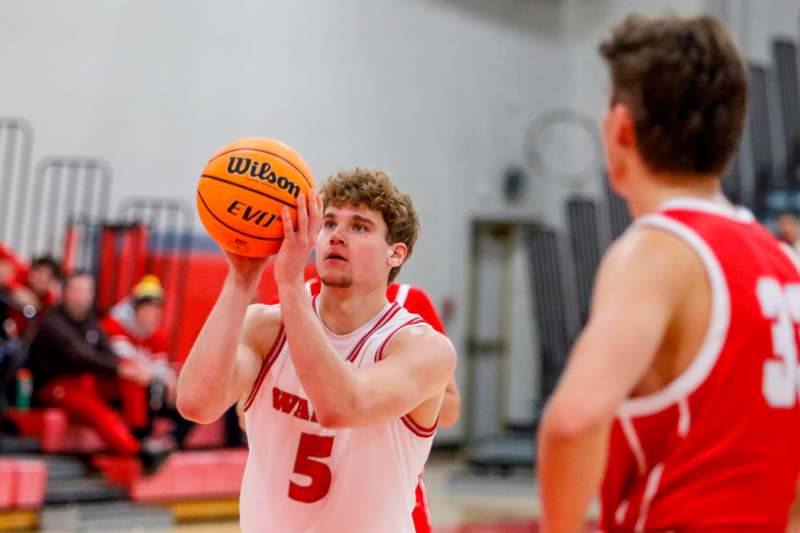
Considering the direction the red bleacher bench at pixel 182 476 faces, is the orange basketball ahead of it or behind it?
ahead

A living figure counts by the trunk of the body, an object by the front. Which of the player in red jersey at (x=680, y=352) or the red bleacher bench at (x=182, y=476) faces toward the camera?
the red bleacher bench

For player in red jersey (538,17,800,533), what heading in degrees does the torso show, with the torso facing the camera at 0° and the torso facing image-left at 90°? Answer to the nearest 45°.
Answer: approximately 135°

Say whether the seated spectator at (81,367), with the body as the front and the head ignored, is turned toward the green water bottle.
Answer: no

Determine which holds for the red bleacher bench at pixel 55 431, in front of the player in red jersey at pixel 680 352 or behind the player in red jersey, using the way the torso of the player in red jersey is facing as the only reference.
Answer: in front

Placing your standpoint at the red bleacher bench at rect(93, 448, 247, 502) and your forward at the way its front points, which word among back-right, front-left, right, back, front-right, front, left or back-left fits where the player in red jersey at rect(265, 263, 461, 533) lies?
front

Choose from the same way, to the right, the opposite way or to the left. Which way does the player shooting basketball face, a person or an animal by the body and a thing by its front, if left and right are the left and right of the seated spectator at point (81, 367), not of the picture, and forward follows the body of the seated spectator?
to the right

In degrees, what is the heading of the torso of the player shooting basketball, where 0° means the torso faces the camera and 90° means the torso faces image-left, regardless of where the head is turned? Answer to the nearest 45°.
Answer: approximately 45°

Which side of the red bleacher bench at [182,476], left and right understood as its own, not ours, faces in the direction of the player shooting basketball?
front

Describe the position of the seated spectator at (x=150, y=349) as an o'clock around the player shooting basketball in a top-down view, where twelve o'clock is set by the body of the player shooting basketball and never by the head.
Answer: The seated spectator is roughly at 4 o'clock from the player shooting basketball.

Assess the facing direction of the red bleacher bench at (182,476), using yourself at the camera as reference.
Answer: facing the viewer

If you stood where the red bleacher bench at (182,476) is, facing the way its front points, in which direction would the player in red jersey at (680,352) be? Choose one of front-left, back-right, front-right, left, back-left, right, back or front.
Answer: front

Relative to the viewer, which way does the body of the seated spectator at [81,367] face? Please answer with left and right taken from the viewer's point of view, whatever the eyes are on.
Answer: facing the viewer and to the right of the viewer

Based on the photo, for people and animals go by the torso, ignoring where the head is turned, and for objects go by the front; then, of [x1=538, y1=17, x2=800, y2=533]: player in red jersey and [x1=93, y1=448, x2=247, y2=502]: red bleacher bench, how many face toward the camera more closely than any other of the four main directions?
1
